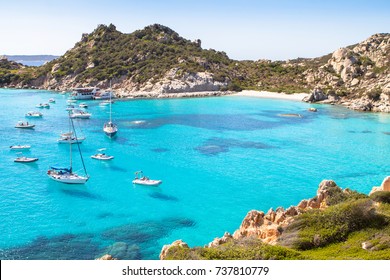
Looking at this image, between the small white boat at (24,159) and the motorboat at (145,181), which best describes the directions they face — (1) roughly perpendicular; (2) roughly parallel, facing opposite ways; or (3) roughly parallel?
roughly parallel

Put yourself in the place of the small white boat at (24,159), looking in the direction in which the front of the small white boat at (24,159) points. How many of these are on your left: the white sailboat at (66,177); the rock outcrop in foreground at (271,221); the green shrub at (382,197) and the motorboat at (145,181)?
0

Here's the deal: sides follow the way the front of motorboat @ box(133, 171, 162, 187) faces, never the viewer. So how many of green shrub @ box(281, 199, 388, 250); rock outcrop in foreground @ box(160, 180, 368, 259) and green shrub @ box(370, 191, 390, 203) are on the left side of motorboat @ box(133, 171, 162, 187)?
0

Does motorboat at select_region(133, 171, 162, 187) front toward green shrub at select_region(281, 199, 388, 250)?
no

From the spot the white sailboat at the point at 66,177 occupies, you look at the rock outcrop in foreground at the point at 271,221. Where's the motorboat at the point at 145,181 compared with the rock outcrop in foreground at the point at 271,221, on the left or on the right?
left

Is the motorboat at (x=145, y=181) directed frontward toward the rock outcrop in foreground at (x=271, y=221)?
no
